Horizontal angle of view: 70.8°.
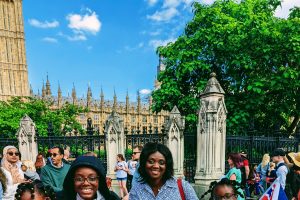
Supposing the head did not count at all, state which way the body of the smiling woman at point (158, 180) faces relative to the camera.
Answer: toward the camera

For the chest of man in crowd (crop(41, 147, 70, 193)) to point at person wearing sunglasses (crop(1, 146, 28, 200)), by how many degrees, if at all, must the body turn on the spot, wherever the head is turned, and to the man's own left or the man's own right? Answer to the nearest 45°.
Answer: approximately 90° to the man's own right

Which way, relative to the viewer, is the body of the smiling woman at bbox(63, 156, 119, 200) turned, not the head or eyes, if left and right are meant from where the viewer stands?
facing the viewer

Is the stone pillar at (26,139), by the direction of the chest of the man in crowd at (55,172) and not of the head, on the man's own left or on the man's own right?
on the man's own right

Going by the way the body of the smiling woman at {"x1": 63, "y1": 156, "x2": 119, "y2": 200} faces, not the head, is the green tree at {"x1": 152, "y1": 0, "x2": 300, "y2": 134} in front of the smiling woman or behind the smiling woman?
behind
